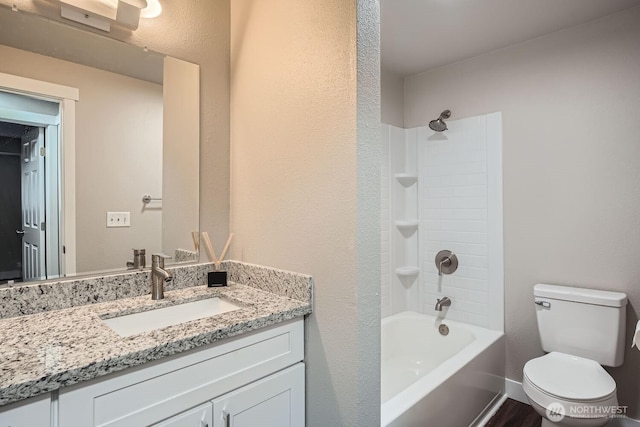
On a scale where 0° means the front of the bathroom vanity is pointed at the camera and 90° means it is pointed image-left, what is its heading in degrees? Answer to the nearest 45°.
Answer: approximately 315°

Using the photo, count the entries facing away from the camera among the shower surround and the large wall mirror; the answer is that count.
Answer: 0

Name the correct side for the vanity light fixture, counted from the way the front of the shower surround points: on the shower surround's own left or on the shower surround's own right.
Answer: on the shower surround's own right

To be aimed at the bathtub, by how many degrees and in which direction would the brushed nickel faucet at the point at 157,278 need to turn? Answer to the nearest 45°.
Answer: approximately 45° to its left

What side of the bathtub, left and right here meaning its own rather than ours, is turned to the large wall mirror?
right

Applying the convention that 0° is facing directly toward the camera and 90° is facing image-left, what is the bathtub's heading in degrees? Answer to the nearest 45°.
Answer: approximately 315°

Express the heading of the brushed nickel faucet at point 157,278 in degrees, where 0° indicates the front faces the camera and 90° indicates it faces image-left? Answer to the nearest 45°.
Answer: approximately 315°

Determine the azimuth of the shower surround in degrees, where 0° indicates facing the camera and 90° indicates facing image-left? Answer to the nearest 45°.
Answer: approximately 315°

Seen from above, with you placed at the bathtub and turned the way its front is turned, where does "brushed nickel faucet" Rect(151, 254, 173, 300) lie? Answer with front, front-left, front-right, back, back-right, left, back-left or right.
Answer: right
